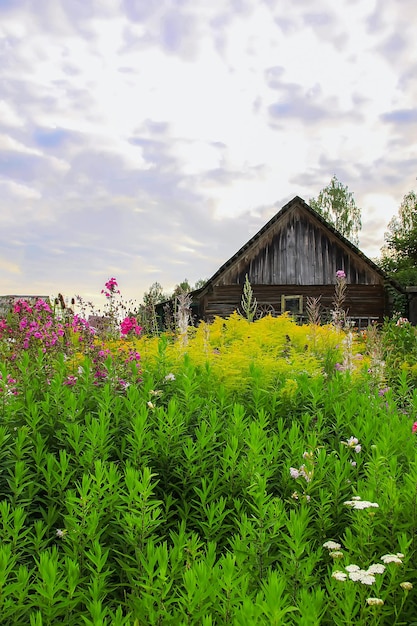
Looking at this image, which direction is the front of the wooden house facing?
toward the camera

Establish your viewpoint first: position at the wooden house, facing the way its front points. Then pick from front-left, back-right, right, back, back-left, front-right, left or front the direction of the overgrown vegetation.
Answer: front

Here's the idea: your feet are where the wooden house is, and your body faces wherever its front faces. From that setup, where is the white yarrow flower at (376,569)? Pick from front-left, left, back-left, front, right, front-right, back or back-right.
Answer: front

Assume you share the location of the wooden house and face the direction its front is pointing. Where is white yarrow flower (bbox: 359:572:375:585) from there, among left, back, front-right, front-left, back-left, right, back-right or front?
front

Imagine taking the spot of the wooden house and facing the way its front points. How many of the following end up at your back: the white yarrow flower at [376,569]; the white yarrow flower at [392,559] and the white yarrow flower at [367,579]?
0

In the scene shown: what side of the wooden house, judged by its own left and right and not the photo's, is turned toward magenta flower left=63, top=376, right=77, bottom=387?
front

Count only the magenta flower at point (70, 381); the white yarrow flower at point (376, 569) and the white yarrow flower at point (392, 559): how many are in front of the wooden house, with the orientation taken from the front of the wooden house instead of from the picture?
3

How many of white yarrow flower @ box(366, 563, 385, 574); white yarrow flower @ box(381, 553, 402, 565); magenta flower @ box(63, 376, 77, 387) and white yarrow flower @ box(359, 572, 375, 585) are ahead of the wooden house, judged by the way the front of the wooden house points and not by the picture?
4

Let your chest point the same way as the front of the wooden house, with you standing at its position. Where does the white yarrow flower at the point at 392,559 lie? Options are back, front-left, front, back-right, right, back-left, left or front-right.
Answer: front
